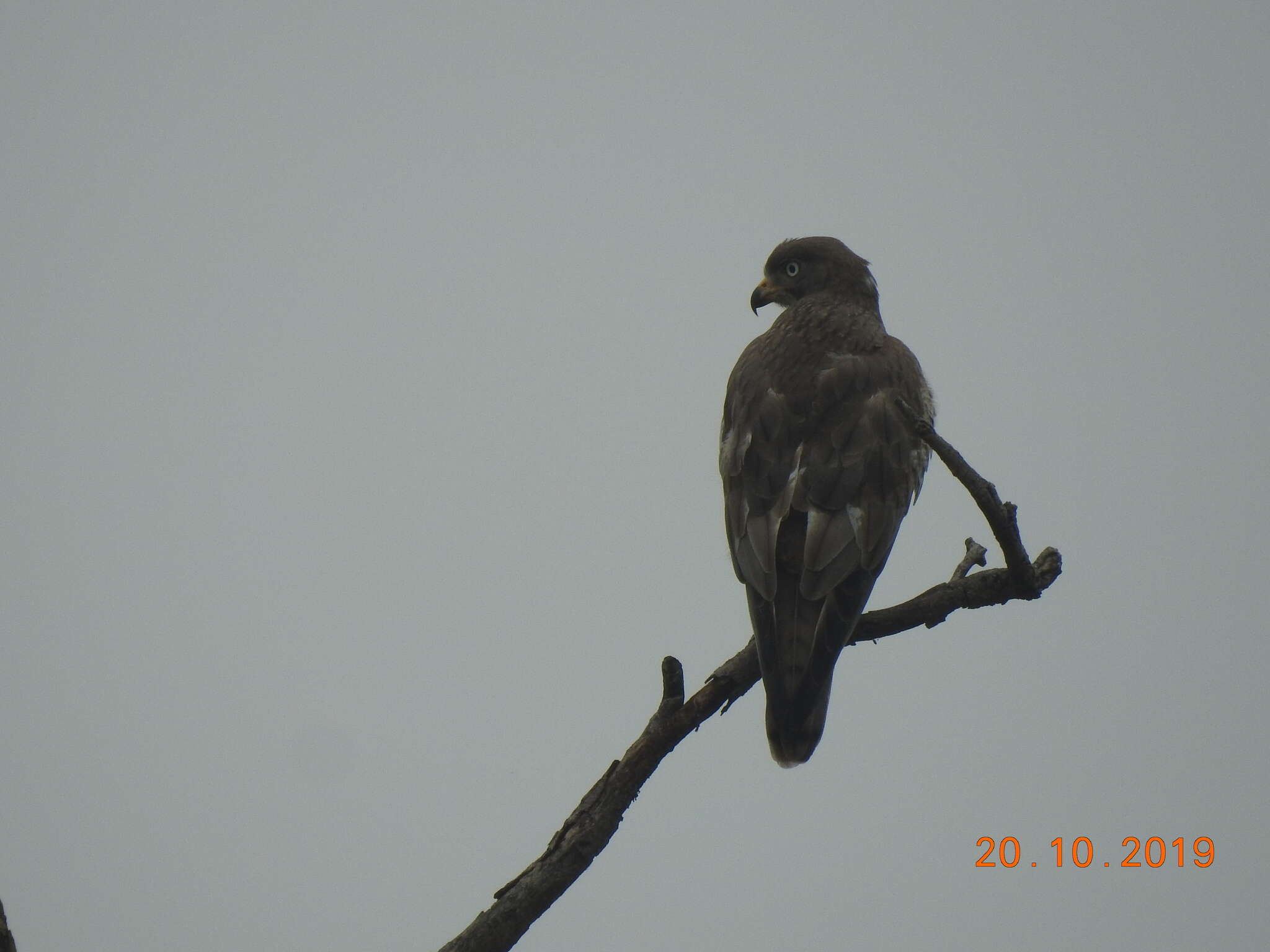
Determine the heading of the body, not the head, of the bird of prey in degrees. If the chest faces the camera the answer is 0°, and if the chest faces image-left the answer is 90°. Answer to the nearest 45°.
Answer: approximately 180°
